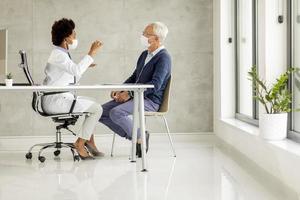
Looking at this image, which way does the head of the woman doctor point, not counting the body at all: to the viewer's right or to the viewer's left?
to the viewer's right

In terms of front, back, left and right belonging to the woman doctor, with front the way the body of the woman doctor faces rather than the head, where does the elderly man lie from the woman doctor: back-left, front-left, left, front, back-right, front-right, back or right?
front

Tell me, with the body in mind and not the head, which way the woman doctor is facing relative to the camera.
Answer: to the viewer's right

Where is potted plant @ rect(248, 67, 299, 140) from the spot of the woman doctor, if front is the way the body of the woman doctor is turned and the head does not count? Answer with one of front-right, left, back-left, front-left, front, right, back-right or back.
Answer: front-right

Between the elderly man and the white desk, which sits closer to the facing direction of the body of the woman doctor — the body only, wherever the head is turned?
the elderly man
